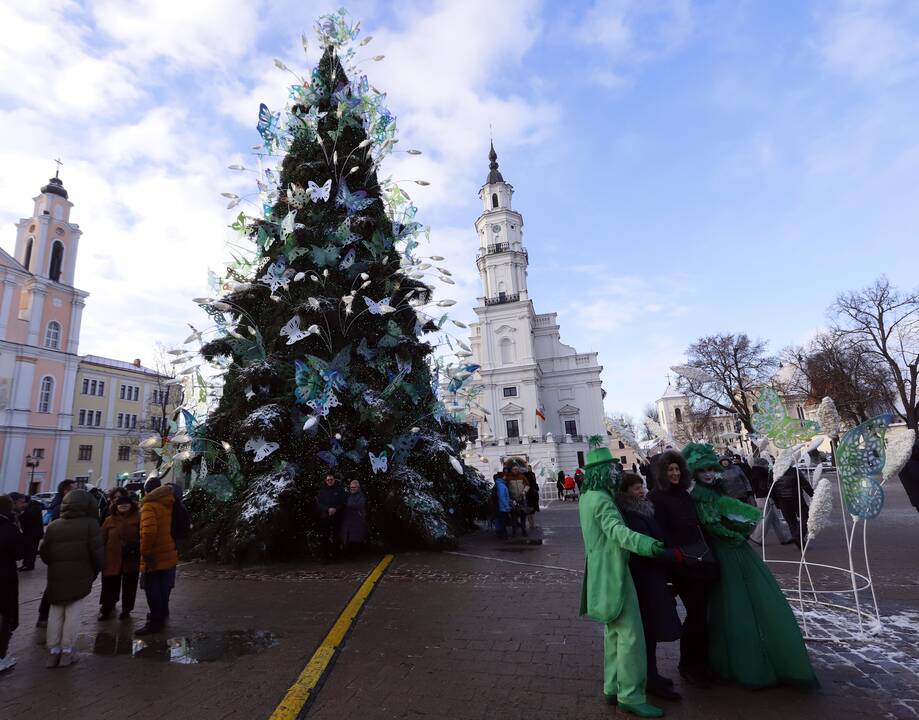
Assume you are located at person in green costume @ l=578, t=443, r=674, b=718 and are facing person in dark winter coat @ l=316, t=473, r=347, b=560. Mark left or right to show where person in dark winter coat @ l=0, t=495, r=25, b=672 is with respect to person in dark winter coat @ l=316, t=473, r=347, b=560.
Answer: left

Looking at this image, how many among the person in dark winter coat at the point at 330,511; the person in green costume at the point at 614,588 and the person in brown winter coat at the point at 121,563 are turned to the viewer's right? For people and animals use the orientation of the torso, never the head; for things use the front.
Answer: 1

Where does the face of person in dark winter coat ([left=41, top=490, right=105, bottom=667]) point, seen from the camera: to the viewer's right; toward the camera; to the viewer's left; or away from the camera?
away from the camera

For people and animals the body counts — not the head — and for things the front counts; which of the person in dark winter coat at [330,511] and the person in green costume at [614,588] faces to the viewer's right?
the person in green costume

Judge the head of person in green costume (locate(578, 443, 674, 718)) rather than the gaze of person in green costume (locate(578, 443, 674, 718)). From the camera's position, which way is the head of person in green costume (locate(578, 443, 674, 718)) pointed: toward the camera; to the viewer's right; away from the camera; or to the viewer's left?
to the viewer's right

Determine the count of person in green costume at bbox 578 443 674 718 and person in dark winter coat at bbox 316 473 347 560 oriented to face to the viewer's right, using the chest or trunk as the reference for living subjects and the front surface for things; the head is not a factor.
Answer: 1

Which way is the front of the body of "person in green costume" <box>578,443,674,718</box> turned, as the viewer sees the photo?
to the viewer's right

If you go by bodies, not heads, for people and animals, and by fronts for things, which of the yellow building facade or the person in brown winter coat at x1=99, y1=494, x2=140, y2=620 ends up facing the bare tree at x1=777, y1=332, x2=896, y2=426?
the yellow building facade

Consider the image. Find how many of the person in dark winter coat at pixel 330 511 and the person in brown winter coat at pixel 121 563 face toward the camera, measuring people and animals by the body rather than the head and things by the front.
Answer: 2

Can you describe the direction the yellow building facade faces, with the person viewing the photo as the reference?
facing the viewer and to the right of the viewer

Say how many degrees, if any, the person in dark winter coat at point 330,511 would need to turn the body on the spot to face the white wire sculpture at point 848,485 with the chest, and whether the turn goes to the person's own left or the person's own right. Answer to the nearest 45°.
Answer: approximately 45° to the person's own left

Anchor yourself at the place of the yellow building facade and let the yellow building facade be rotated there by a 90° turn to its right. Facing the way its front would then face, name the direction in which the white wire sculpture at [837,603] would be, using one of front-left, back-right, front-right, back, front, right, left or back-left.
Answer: front-left
